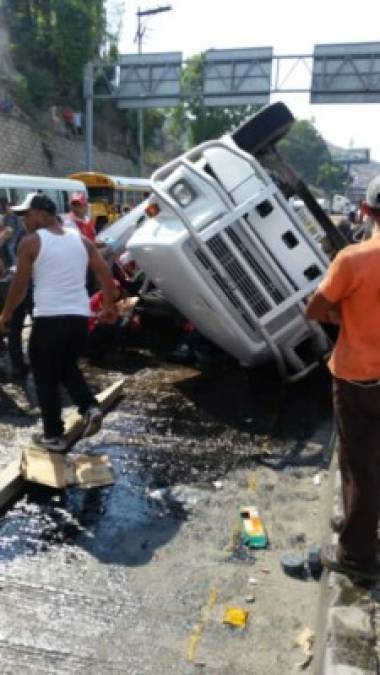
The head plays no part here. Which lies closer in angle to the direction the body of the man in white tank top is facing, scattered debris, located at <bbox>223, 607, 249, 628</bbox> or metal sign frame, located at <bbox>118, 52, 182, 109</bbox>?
the metal sign frame

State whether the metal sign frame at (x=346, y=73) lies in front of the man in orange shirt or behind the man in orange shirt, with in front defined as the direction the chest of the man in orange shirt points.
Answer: in front

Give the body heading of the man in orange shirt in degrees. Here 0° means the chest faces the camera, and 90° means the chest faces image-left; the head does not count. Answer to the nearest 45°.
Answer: approximately 135°

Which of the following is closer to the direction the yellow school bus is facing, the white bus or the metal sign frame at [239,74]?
the white bus
